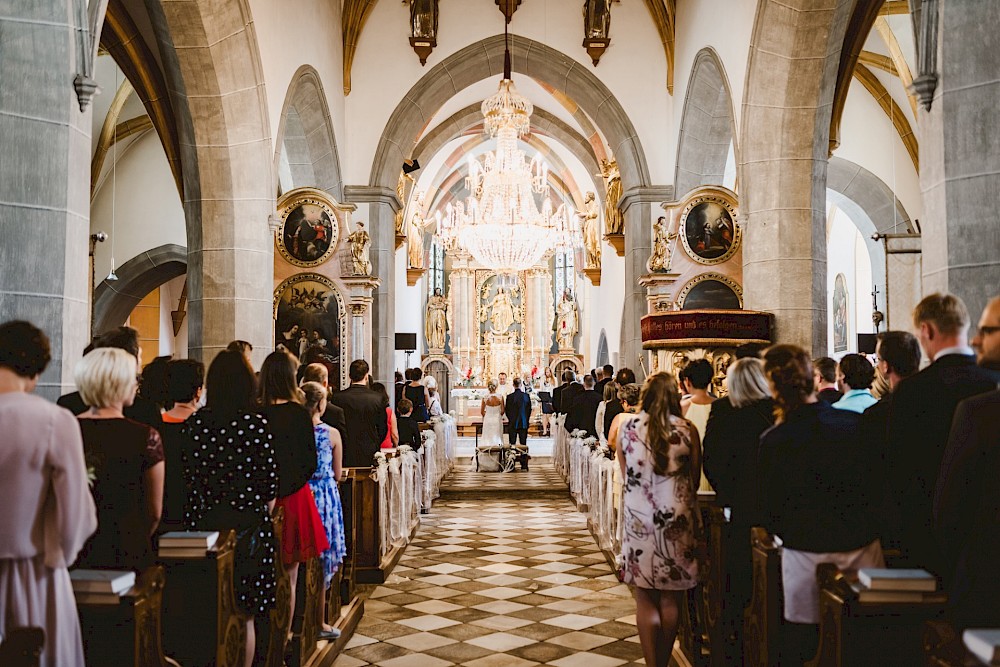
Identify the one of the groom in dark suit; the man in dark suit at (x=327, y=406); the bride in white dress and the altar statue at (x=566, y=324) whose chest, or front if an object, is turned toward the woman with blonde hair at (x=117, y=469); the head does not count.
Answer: the altar statue

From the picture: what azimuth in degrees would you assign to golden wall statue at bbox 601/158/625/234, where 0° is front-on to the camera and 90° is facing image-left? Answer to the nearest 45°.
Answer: approximately 45°

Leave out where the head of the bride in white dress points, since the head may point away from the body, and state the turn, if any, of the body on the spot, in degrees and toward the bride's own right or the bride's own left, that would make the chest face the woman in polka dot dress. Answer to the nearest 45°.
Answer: approximately 180°

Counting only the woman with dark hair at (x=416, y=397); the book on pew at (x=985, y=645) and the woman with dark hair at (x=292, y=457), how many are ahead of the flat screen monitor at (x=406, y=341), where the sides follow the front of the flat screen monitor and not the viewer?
3

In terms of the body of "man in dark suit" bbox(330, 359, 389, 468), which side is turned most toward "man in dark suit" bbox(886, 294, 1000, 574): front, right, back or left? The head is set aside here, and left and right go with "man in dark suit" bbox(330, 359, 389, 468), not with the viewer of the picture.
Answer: back

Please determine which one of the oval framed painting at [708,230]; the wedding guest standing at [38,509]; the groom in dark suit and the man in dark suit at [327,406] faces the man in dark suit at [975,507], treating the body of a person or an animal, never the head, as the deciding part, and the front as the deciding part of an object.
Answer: the oval framed painting

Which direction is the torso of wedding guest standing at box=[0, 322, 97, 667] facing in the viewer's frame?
away from the camera

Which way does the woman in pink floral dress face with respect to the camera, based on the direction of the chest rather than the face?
away from the camera

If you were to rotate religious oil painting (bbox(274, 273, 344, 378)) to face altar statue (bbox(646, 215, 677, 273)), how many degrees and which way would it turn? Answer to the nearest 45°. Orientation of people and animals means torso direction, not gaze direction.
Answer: approximately 90° to its left

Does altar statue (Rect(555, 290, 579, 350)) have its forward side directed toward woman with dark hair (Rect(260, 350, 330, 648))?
yes

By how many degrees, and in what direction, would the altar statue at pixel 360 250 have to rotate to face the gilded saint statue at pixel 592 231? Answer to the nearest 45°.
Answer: approximately 135° to its left

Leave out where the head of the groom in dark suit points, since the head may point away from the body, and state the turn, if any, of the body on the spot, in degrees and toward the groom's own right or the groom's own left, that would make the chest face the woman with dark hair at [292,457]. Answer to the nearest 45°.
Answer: approximately 180°

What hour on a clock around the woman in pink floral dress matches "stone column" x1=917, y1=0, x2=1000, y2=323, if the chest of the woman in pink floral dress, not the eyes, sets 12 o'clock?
The stone column is roughly at 2 o'clock from the woman in pink floral dress.

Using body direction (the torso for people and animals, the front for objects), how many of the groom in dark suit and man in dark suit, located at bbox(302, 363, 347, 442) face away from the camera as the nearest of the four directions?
2
